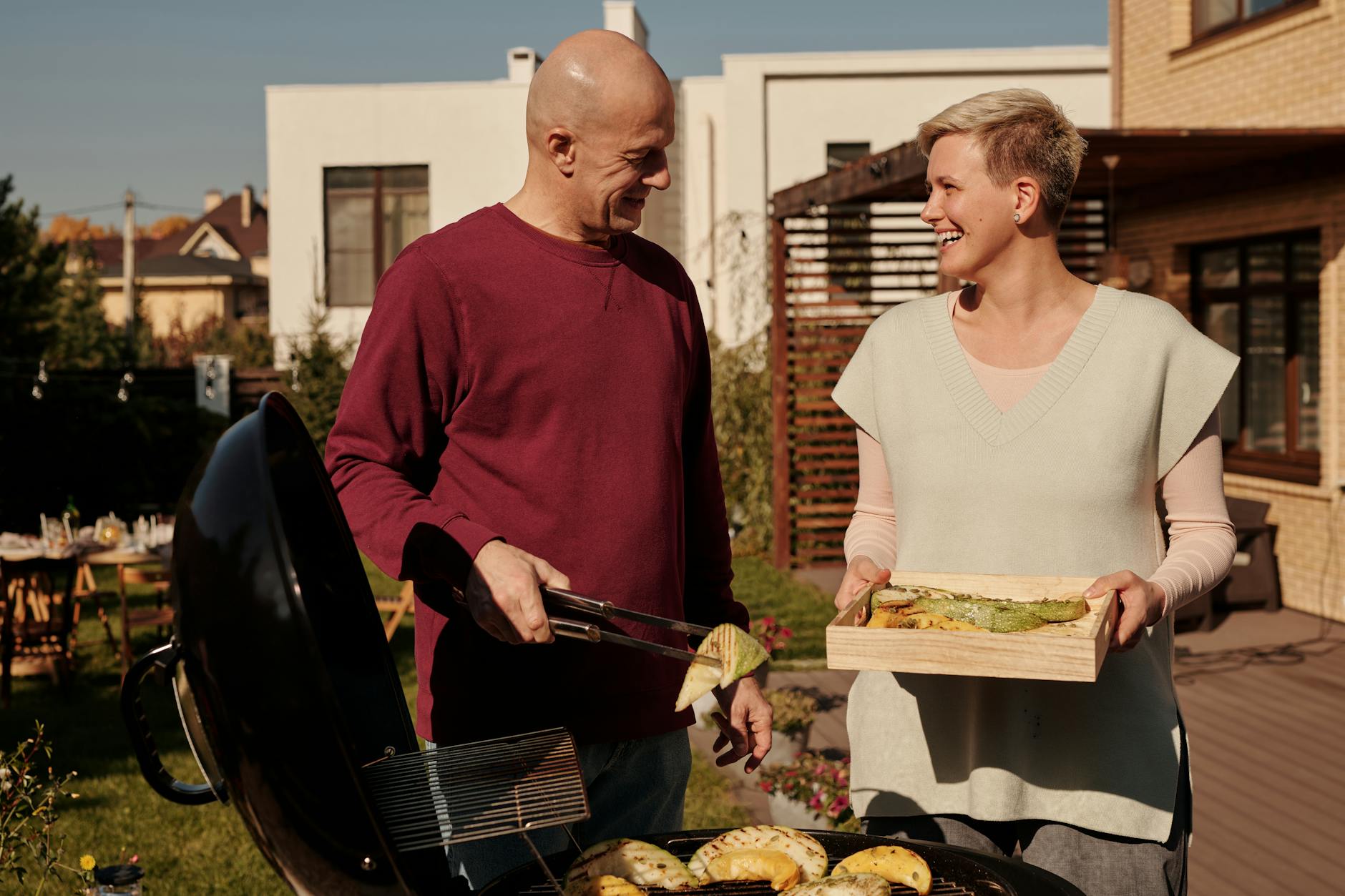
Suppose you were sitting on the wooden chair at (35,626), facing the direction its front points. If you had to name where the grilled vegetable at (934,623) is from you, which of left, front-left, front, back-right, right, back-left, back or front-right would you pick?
back

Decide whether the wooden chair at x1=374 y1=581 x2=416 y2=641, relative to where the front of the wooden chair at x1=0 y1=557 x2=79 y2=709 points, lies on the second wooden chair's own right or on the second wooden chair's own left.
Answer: on the second wooden chair's own right

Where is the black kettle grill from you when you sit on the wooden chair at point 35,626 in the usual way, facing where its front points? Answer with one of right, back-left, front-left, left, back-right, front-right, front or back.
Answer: back

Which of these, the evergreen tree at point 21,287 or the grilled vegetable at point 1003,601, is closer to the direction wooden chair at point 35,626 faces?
the evergreen tree

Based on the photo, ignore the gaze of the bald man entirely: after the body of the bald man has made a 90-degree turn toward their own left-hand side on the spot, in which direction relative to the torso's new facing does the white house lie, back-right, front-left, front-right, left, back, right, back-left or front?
front-left

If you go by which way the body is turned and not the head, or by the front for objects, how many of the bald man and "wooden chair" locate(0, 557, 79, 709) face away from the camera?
1

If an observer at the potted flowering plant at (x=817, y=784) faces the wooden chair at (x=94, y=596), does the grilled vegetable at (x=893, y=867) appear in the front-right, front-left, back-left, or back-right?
back-left

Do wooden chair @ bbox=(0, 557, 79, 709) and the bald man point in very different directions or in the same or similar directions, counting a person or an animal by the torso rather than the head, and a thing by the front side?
very different directions

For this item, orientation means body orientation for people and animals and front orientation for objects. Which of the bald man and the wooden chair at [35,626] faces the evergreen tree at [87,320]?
the wooden chair

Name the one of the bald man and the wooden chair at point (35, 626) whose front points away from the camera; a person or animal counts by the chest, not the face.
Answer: the wooden chair

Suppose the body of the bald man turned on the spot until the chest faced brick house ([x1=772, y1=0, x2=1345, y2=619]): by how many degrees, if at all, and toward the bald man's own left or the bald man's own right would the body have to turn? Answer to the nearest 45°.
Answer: approximately 90° to the bald man's own left

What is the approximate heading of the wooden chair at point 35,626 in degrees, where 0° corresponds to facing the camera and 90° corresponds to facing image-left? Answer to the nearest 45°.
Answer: approximately 180°

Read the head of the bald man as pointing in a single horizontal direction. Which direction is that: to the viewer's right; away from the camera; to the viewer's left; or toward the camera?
to the viewer's right

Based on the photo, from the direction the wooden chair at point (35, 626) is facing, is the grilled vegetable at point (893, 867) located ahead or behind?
behind

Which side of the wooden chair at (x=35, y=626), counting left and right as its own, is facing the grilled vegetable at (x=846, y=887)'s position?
back

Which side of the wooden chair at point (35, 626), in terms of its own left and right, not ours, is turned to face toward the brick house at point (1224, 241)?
right

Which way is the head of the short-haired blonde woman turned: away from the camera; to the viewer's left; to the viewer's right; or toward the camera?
to the viewer's left
